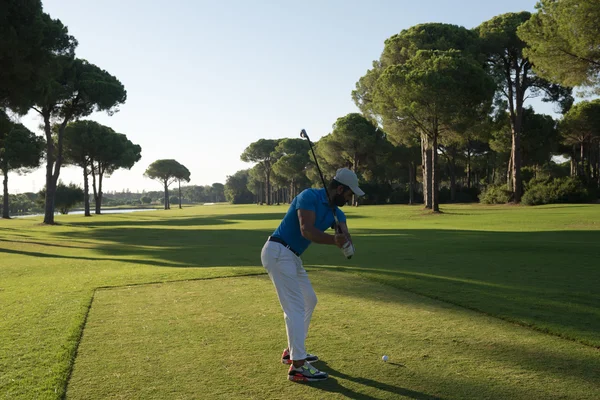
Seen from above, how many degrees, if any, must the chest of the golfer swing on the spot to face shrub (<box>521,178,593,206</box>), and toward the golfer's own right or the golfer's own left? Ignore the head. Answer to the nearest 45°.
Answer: approximately 45° to the golfer's own left

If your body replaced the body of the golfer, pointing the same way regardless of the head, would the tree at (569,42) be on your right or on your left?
on your left

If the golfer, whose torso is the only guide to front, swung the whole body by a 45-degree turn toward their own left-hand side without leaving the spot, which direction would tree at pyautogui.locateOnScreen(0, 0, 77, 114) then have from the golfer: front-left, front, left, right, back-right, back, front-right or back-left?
left

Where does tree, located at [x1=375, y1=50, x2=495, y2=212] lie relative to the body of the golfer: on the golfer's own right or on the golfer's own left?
on the golfer's own left

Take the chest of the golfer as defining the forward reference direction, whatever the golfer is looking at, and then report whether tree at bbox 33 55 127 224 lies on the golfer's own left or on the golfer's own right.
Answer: on the golfer's own left

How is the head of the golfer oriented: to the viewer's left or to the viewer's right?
to the viewer's right

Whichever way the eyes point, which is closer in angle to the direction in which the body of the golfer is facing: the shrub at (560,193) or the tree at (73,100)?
the shrub

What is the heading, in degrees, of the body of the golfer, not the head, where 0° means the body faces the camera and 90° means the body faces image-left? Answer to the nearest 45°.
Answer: approximately 270°
